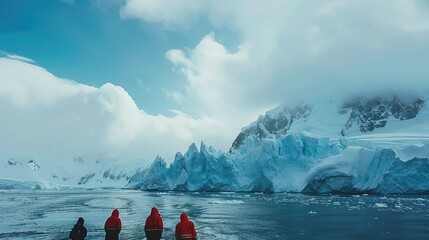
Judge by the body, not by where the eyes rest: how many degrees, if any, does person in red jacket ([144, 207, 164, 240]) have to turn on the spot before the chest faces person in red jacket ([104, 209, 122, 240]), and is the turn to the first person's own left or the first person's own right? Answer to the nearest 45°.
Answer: approximately 90° to the first person's own left

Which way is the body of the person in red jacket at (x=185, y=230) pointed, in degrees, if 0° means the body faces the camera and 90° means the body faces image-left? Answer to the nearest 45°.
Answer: approximately 180°

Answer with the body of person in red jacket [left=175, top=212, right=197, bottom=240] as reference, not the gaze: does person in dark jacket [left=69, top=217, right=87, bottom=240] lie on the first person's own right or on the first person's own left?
on the first person's own left

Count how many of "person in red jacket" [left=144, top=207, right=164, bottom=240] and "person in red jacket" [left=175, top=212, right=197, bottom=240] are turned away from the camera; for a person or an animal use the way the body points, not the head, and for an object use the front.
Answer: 2

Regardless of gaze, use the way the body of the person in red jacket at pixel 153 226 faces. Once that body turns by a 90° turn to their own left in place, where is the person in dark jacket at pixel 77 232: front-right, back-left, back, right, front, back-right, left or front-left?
front

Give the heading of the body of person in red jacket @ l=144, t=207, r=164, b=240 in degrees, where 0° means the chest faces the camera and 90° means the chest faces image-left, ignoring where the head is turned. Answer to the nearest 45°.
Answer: approximately 180°

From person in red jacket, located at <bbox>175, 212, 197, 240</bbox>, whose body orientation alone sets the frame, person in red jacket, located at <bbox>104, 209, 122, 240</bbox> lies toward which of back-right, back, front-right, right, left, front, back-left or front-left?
front-left
